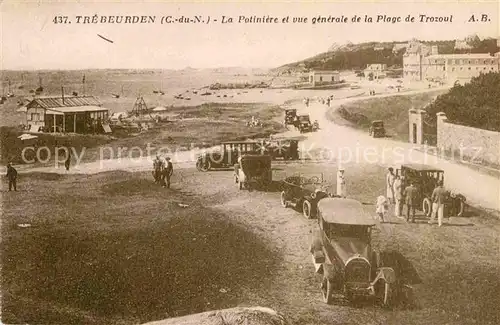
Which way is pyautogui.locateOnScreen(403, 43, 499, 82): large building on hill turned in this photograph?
toward the camera

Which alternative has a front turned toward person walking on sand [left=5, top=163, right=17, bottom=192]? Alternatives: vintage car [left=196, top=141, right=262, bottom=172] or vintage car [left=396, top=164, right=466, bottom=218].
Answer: vintage car [left=196, top=141, right=262, bottom=172]

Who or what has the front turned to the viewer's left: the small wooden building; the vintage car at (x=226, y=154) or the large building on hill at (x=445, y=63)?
the vintage car

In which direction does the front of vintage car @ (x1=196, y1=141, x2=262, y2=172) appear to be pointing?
to the viewer's left

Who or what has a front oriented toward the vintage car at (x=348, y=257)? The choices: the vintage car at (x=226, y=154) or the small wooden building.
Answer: the small wooden building

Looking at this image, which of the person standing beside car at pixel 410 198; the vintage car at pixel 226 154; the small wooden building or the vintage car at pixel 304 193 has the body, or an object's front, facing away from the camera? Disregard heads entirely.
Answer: the person standing beside car

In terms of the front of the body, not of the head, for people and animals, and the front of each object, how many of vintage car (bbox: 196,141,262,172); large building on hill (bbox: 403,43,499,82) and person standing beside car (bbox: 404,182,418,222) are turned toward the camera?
1

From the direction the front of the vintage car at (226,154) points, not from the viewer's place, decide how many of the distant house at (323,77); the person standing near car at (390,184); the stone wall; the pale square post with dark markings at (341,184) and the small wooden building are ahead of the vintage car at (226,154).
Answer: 1
